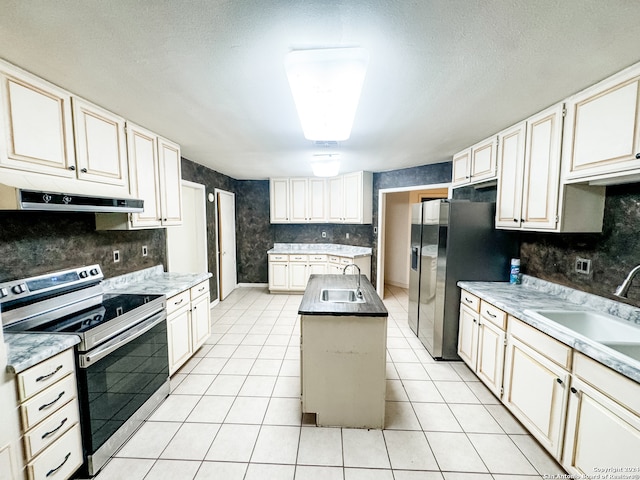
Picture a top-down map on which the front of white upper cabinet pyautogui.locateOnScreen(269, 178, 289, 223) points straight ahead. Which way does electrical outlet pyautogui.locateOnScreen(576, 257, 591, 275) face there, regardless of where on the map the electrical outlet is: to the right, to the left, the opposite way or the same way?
to the right

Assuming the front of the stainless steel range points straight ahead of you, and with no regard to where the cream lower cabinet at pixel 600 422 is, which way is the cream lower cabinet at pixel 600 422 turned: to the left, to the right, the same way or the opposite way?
the opposite way

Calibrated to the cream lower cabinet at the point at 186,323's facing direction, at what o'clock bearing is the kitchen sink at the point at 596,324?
The kitchen sink is roughly at 12 o'clock from the cream lower cabinet.

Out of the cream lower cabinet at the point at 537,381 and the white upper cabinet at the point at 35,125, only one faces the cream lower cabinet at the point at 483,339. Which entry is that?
the white upper cabinet

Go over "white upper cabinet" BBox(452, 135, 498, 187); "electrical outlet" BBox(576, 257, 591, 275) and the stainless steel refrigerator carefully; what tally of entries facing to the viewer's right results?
0

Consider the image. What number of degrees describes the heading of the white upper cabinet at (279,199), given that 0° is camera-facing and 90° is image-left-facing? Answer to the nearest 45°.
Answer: approximately 0°

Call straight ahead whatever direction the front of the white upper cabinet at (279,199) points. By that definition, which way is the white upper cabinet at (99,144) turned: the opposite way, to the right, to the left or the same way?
to the left

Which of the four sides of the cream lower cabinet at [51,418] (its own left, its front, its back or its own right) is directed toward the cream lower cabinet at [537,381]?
front

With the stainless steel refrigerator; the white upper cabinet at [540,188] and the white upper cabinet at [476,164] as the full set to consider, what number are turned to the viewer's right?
0

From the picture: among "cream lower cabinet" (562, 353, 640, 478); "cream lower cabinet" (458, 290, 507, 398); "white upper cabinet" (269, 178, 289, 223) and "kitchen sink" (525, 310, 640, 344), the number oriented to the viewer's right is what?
0

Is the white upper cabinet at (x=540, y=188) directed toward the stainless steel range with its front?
yes

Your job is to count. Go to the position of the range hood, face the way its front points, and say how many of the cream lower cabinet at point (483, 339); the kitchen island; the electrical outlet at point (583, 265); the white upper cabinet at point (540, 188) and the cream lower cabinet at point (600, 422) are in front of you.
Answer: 5

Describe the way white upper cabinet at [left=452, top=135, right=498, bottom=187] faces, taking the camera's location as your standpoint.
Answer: facing the viewer and to the left of the viewer

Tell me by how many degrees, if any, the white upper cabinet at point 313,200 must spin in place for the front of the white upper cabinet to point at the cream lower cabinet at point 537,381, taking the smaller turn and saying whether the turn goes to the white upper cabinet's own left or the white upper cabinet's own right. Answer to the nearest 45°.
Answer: approximately 45° to the white upper cabinet's own left
